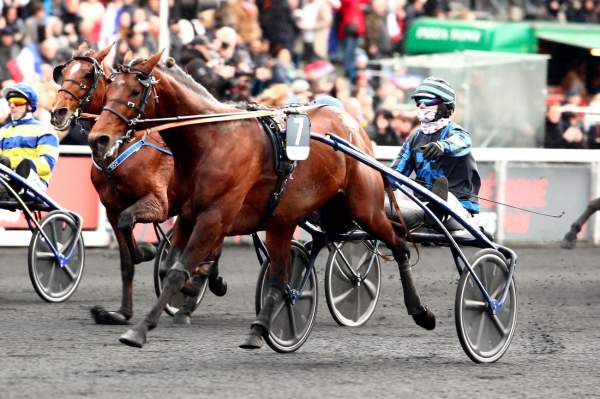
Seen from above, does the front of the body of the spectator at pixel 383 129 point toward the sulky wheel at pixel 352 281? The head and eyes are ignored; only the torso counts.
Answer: yes

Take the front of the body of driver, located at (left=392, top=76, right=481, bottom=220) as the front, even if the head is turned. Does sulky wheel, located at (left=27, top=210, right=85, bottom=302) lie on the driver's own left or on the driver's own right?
on the driver's own right

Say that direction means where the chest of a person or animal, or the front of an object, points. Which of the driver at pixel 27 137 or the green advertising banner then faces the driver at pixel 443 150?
the green advertising banner

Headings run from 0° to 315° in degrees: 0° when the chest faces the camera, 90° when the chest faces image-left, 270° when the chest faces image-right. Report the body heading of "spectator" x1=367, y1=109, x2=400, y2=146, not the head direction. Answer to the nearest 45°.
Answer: approximately 0°

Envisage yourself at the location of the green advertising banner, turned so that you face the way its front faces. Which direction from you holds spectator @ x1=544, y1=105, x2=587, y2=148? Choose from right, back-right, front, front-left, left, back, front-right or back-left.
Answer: front-left

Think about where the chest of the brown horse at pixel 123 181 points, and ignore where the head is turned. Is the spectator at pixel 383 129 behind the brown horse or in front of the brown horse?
behind

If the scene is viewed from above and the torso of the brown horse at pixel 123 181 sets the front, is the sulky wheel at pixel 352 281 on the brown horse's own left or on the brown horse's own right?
on the brown horse's own left

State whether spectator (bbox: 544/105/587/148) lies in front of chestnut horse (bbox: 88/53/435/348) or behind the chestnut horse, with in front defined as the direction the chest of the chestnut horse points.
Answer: behind

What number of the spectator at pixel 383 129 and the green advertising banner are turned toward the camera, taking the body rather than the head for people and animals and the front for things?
2

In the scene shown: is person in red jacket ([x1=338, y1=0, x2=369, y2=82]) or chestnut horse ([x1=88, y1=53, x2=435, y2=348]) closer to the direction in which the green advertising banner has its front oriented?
the chestnut horse
